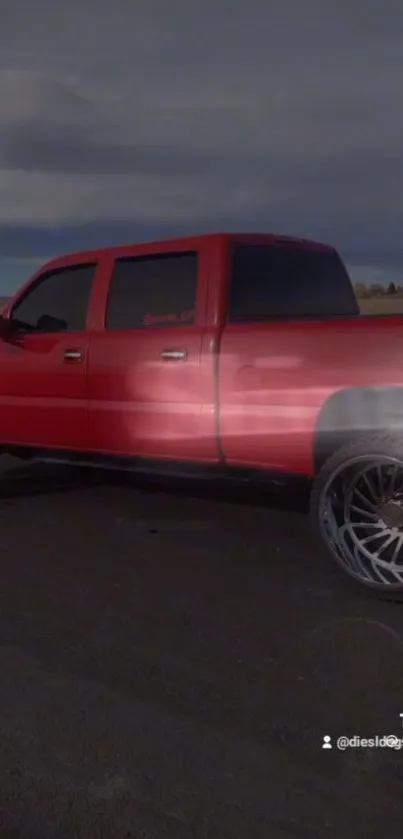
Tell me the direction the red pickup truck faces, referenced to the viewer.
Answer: facing away from the viewer and to the left of the viewer
